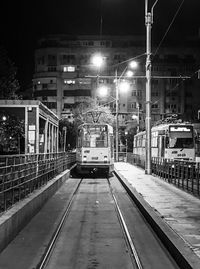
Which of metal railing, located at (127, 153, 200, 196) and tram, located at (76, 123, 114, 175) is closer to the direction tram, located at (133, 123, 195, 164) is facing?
the metal railing

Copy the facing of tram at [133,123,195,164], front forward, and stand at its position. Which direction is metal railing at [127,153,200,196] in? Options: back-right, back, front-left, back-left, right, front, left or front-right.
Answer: front-right

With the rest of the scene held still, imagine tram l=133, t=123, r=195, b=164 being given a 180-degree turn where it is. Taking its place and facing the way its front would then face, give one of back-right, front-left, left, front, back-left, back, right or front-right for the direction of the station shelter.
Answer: left

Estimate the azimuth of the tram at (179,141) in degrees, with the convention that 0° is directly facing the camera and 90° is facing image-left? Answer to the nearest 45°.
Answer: approximately 315°

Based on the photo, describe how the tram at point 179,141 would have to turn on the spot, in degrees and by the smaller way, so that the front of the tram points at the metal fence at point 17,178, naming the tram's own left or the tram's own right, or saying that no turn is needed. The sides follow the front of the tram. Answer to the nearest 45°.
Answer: approximately 45° to the tram's own right
